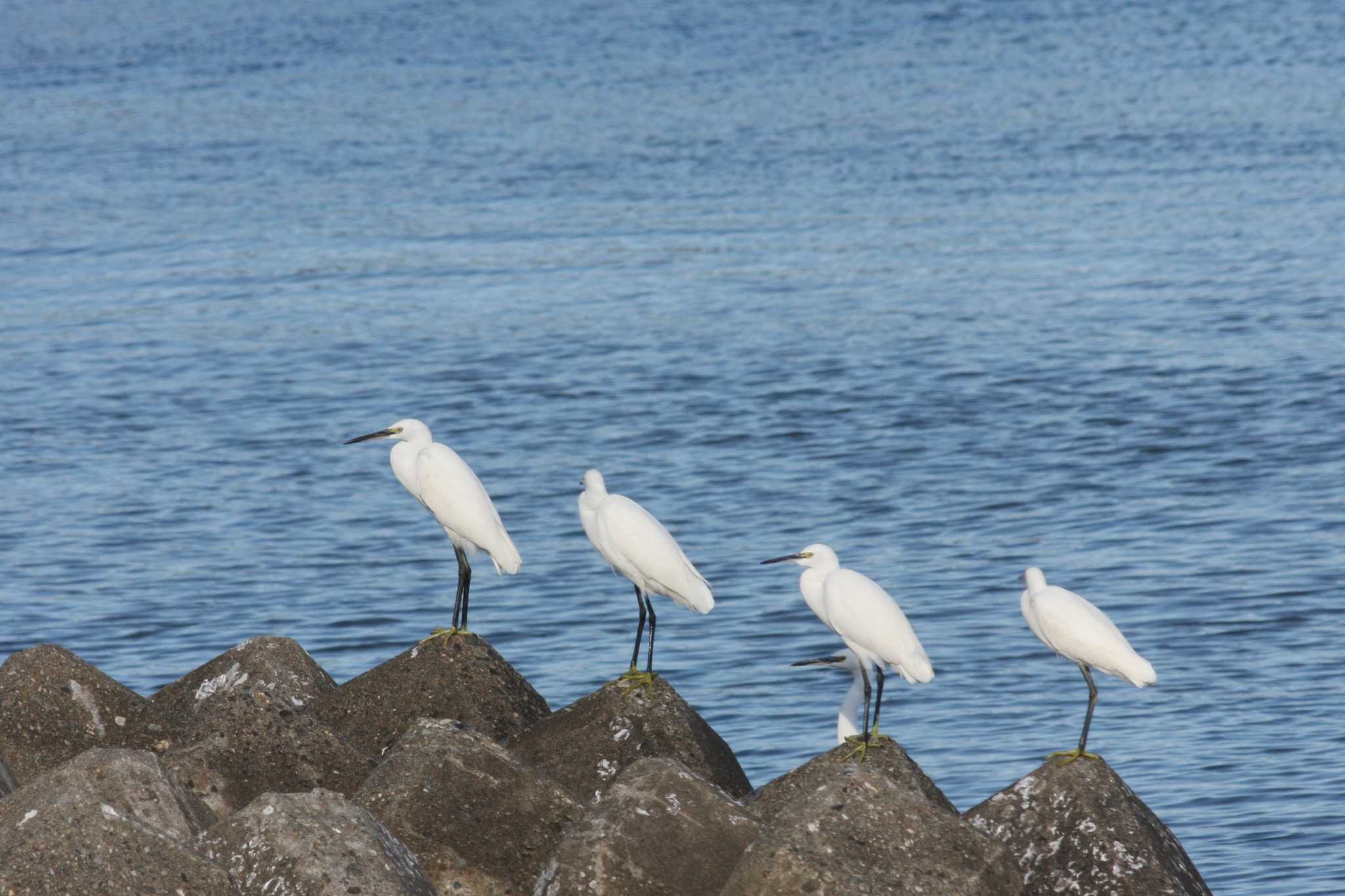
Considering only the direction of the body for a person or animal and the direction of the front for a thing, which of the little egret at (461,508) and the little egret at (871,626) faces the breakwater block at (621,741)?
the little egret at (871,626)

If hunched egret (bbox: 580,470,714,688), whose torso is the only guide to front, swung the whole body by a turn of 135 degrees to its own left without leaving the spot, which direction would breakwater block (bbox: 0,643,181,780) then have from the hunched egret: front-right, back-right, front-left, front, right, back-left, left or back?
back-right

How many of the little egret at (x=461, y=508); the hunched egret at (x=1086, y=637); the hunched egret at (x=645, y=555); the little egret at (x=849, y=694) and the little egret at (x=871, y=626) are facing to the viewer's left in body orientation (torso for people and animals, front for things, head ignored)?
5

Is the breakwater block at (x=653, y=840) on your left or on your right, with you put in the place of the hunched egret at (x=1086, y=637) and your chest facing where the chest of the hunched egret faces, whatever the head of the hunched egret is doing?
on your left

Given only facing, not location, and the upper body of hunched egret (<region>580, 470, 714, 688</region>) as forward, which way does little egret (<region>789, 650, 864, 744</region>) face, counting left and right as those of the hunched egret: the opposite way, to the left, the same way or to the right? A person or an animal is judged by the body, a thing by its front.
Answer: the same way

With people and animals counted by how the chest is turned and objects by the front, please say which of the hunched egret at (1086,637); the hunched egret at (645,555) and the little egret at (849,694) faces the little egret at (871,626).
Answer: the hunched egret at (1086,637)

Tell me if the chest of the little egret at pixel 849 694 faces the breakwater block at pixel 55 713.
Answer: yes

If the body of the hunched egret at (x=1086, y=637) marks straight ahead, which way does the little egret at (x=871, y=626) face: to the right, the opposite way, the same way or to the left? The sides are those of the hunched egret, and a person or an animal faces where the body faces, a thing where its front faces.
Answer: the same way

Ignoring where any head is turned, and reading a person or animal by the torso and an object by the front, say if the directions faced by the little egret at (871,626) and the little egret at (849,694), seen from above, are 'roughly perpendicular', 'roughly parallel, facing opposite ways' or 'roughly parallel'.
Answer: roughly parallel

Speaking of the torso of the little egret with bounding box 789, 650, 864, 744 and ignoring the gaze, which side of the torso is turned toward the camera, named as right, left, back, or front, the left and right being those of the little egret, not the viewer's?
left

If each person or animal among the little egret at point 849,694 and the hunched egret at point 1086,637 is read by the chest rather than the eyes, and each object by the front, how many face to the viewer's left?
2

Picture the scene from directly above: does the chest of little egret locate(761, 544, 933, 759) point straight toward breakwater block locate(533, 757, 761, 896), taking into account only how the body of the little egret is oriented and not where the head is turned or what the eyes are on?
no

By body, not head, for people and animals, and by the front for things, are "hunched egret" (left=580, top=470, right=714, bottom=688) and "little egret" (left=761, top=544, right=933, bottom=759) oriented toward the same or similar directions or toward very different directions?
same or similar directions

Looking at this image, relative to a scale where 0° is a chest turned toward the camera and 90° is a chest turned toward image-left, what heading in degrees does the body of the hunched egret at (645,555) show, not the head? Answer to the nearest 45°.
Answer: approximately 90°

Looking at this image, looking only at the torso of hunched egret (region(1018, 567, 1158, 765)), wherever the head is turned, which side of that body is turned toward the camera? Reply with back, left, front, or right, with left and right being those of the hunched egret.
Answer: left

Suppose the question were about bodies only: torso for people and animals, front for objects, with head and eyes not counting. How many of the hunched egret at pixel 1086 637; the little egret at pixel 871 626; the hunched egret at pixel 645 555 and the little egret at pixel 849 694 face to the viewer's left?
4

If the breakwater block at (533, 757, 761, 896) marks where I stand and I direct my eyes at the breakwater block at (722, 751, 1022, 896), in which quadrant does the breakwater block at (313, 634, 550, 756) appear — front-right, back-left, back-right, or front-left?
back-left

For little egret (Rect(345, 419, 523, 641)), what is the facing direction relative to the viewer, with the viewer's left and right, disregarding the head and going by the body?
facing to the left of the viewer

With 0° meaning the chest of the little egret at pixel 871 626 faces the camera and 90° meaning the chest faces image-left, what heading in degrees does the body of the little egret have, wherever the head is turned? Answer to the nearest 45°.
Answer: approximately 90°

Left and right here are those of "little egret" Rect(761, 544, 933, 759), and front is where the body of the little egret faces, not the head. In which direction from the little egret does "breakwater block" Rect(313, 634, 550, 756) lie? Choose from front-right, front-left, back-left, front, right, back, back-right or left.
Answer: front
